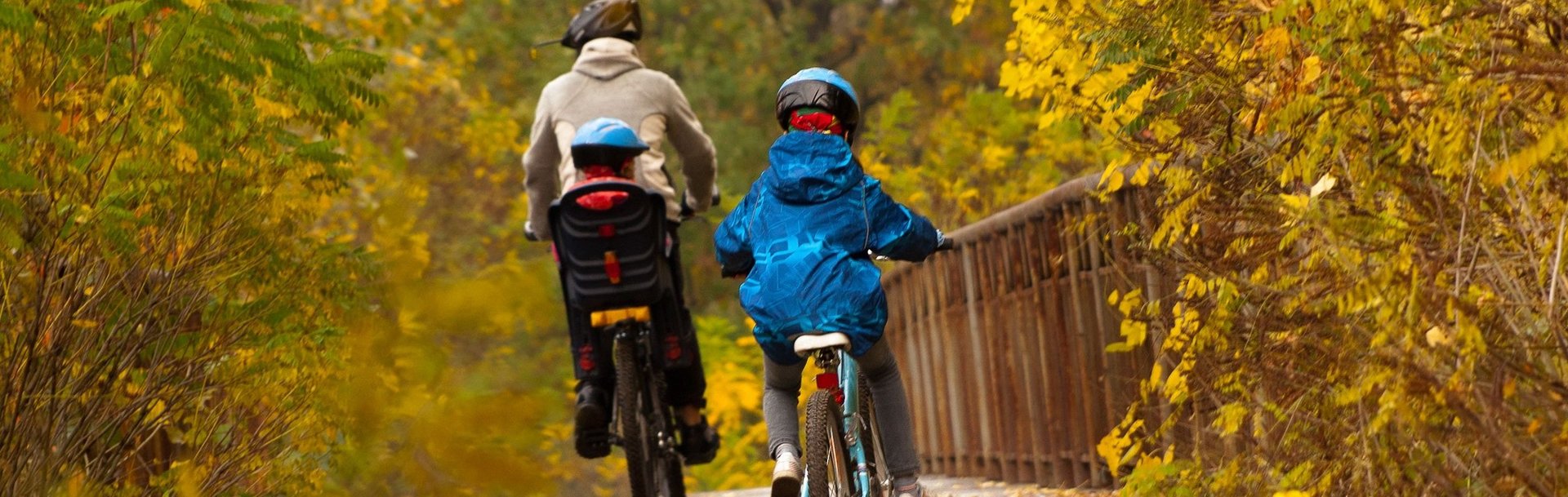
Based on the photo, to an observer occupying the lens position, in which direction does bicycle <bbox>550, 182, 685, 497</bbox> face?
facing away from the viewer

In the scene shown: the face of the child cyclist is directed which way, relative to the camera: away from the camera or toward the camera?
away from the camera

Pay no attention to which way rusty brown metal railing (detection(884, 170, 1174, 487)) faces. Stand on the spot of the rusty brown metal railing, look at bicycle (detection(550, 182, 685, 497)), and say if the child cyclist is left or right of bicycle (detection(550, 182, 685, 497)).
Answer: left

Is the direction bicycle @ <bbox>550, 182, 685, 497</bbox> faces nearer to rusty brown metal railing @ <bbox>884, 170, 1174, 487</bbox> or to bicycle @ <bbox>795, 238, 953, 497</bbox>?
the rusty brown metal railing

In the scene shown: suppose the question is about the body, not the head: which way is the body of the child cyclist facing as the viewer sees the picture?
away from the camera

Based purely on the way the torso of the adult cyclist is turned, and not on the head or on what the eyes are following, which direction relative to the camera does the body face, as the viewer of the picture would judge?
away from the camera

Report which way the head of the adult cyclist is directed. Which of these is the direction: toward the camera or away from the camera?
away from the camera

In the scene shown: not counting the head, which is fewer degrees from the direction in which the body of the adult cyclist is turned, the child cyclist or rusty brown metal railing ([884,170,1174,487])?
the rusty brown metal railing

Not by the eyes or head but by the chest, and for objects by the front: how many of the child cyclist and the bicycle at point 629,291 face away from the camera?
2
